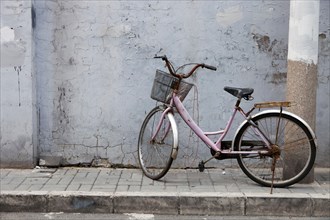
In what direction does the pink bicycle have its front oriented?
to the viewer's left
